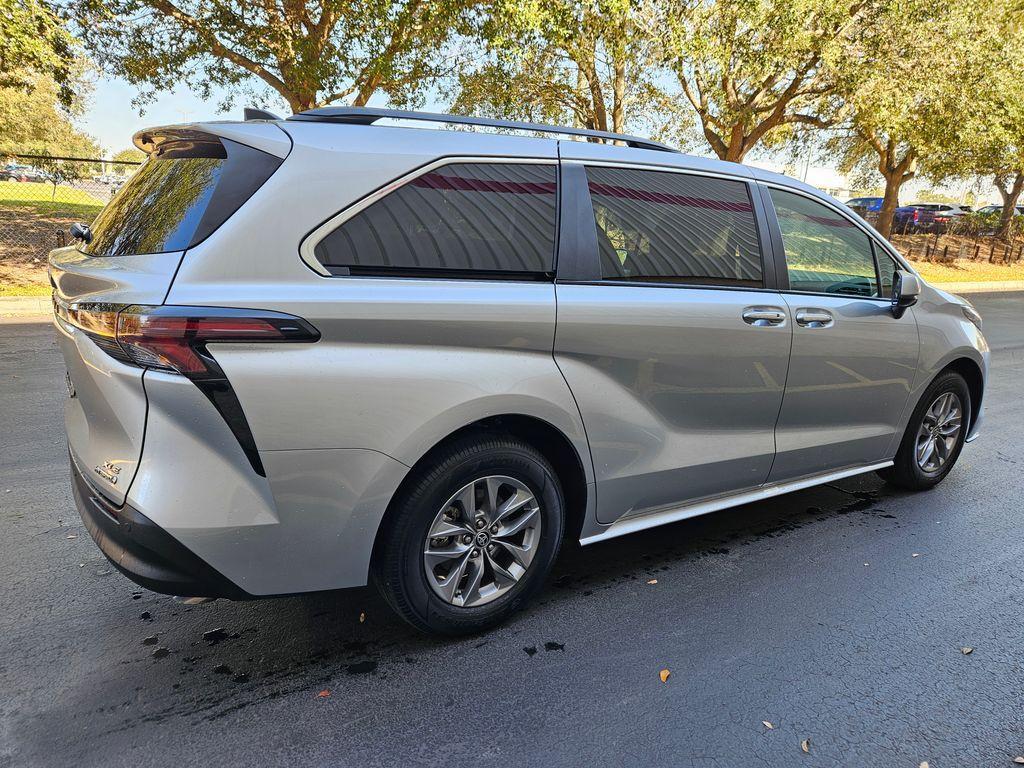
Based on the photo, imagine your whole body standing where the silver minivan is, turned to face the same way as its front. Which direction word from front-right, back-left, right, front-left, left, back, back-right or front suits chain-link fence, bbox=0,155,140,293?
left

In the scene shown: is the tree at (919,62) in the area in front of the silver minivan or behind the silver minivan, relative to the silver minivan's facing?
in front

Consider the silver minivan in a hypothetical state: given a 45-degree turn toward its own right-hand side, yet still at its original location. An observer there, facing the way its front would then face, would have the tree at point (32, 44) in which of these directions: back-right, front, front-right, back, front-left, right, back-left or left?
back-left

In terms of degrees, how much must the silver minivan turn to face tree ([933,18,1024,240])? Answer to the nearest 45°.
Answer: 0° — it already faces it

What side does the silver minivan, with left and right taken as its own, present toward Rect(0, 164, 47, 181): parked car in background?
left

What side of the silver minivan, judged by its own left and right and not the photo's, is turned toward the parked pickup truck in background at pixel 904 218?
front

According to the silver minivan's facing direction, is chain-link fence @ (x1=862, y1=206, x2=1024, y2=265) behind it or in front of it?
in front

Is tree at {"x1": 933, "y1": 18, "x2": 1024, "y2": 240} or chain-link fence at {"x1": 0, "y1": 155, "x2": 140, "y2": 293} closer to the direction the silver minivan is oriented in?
the tree

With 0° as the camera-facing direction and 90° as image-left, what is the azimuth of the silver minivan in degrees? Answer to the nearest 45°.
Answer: approximately 225°
